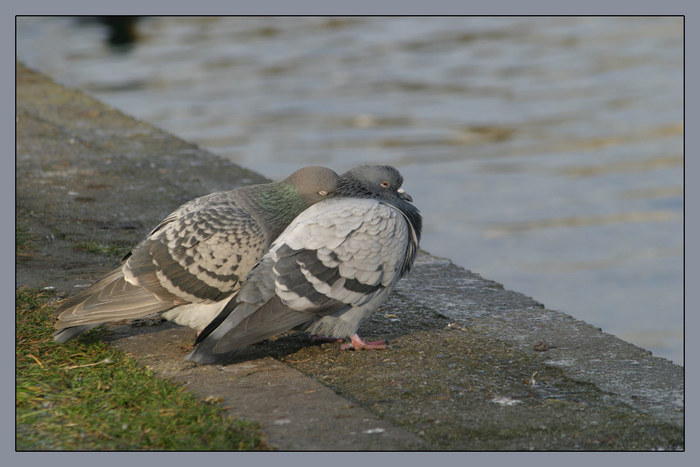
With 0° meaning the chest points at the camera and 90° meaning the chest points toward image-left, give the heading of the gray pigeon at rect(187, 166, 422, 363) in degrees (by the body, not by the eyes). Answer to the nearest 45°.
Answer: approximately 270°
